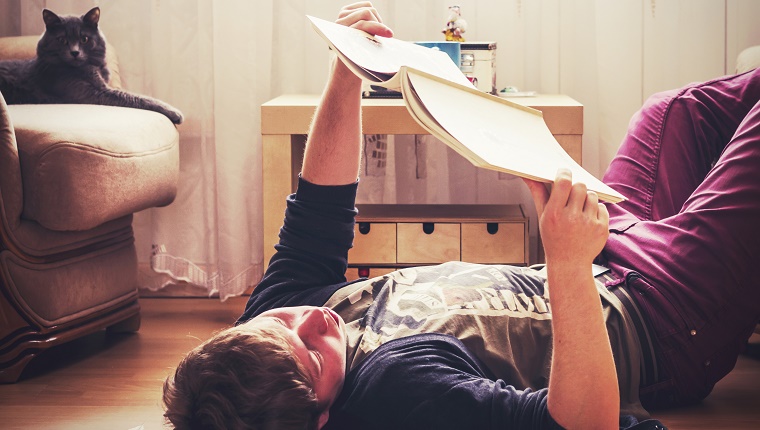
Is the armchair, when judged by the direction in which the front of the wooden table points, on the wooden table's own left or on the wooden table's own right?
on the wooden table's own right

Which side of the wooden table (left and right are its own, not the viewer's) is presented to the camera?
front
